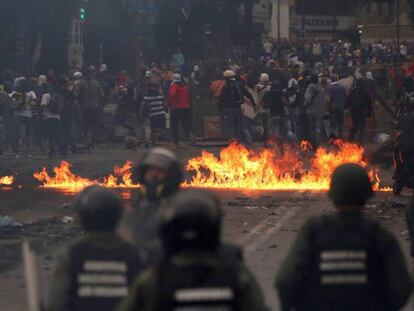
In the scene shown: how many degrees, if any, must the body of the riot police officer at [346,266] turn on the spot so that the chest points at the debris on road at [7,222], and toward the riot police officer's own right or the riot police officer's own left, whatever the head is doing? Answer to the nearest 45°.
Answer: approximately 45° to the riot police officer's own left

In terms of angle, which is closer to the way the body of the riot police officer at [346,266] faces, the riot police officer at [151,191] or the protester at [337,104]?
the protester

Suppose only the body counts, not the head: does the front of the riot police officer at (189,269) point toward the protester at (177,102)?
yes

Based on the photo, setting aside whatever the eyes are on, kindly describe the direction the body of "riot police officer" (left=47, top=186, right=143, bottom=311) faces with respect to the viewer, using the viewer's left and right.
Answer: facing away from the viewer

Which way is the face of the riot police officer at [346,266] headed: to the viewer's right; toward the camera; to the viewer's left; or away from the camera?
away from the camera

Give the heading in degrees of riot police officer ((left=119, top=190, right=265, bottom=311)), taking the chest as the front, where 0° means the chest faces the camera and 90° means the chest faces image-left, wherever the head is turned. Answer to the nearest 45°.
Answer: approximately 180°

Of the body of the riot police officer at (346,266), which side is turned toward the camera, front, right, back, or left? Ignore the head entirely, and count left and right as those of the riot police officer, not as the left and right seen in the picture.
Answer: back

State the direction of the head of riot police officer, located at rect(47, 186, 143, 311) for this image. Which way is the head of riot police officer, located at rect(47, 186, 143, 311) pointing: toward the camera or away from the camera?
away from the camera
